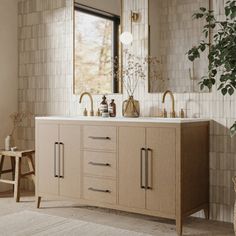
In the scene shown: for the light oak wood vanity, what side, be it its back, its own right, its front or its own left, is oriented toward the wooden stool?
right

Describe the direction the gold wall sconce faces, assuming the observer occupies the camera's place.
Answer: facing the viewer and to the left of the viewer

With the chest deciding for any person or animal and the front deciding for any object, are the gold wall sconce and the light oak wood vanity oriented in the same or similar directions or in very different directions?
same or similar directions
